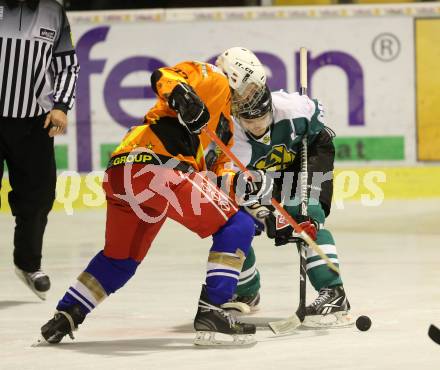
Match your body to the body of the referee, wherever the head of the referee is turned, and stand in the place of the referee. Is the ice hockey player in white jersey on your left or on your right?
on your left

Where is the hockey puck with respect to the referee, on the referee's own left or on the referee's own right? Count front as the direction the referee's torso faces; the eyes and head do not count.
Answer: on the referee's own left

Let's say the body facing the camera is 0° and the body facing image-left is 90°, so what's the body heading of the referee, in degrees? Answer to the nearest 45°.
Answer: approximately 0°
